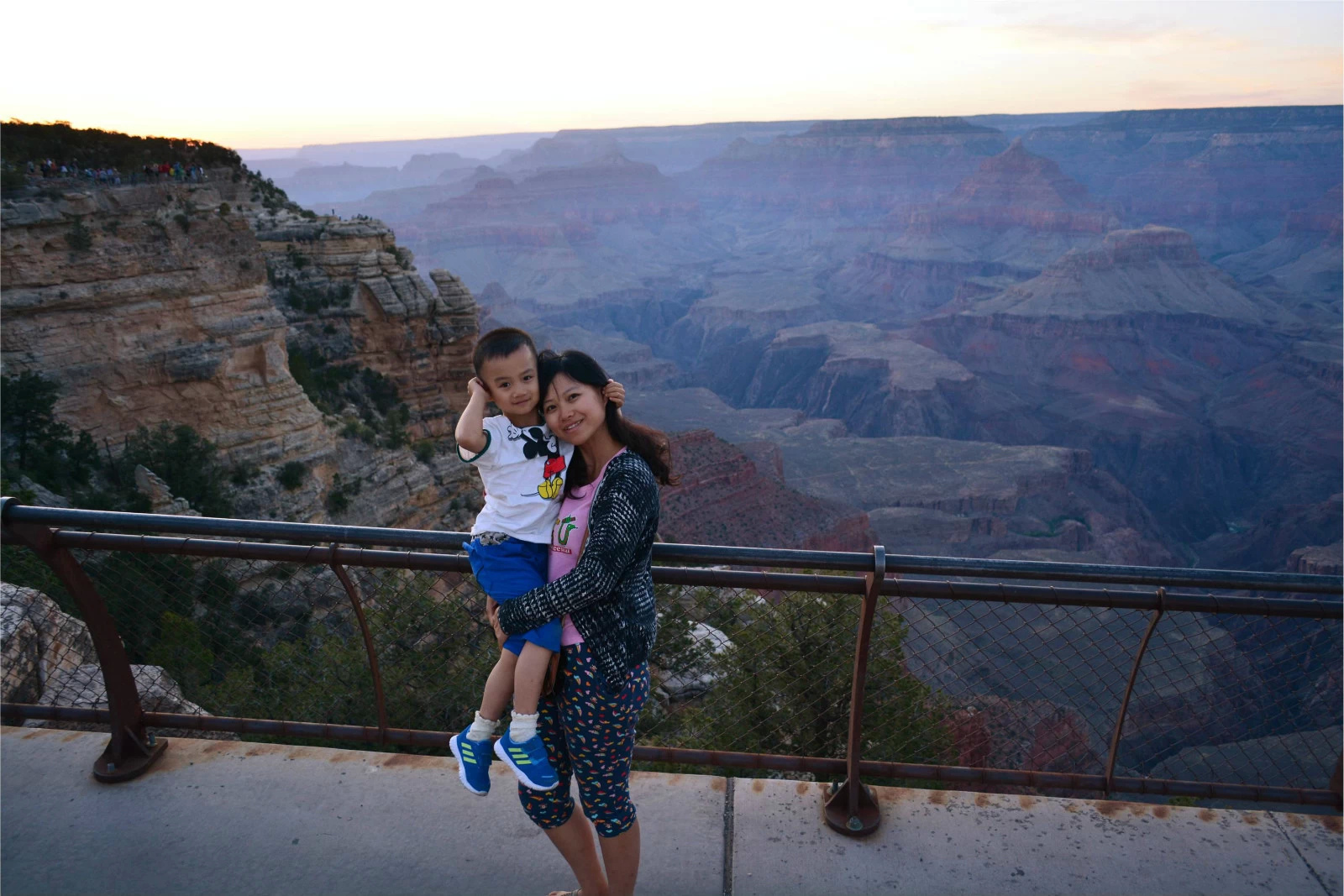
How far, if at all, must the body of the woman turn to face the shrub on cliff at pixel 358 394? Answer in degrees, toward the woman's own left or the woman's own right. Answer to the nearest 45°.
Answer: approximately 135° to the woman's own right

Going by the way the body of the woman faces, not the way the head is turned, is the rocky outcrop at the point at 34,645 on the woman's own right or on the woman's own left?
on the woman's own right

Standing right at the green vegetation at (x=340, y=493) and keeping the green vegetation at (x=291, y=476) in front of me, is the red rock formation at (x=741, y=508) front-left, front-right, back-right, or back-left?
back-right

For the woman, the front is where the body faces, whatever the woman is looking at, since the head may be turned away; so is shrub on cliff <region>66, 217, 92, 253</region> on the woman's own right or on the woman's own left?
on the woman's own right

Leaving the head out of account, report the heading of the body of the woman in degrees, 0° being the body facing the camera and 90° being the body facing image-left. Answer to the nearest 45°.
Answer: approximately 45°

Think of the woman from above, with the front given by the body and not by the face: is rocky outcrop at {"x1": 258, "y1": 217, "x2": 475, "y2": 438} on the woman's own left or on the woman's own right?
on the woman's own right

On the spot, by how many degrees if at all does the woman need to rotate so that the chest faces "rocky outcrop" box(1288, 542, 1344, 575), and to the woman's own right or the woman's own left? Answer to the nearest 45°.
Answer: approximately 180°

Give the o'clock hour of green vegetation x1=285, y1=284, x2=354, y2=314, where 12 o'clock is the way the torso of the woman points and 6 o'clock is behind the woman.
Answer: The green vegetation is roughly at 4 o'clock from the woman.
